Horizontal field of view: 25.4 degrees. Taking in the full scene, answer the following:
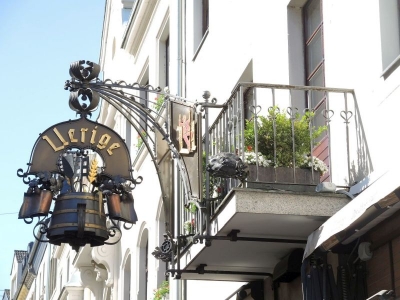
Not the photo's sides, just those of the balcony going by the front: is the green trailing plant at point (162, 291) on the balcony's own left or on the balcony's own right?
on the balcony's own right

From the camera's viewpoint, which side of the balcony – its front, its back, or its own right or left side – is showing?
left

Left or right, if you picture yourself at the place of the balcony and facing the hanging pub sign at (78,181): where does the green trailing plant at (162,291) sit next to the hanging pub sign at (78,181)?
right

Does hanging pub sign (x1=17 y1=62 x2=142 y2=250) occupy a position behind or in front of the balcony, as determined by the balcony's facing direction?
in front

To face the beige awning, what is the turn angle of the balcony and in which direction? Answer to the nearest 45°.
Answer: approximately 135° to its left

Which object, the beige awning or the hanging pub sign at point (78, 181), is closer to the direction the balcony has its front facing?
the hanging pub sign
